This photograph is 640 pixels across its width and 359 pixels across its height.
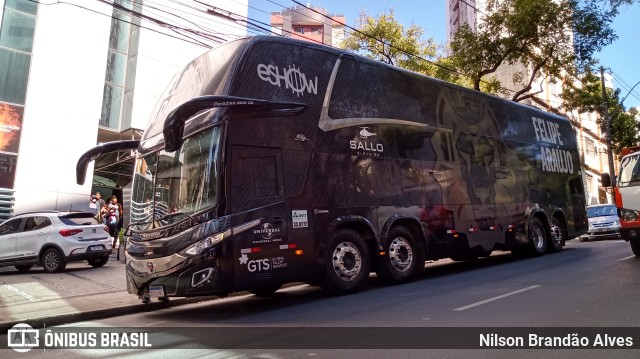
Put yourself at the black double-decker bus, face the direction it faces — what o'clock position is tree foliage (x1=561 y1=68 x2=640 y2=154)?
The tree foliage is roughly at 6 o'clock from the black double-decker bus.

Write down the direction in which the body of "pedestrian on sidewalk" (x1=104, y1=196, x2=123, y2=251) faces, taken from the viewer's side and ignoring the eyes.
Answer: toward the camera

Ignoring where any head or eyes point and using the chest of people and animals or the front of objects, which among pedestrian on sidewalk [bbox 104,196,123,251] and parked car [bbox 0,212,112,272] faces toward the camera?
the pedestrian on sidewalk

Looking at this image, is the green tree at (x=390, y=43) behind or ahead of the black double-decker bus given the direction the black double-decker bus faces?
behind

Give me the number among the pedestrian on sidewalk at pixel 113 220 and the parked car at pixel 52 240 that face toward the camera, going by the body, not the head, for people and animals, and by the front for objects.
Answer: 1

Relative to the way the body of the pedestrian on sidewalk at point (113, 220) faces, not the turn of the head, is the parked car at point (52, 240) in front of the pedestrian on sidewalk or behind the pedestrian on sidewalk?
in front

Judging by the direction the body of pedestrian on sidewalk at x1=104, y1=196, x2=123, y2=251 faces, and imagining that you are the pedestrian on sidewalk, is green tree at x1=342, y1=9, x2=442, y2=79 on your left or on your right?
on your left

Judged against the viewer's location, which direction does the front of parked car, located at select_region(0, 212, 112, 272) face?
facing away from the viewer and to the left of the viewer

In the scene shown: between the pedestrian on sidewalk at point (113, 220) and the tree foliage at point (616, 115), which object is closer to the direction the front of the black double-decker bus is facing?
the pedestrian on sidewalk

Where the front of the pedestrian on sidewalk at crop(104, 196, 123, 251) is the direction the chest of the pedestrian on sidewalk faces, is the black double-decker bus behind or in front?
in front

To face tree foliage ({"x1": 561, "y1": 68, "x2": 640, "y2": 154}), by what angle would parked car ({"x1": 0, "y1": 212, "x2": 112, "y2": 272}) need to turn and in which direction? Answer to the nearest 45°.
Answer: approximately 135° to its right
